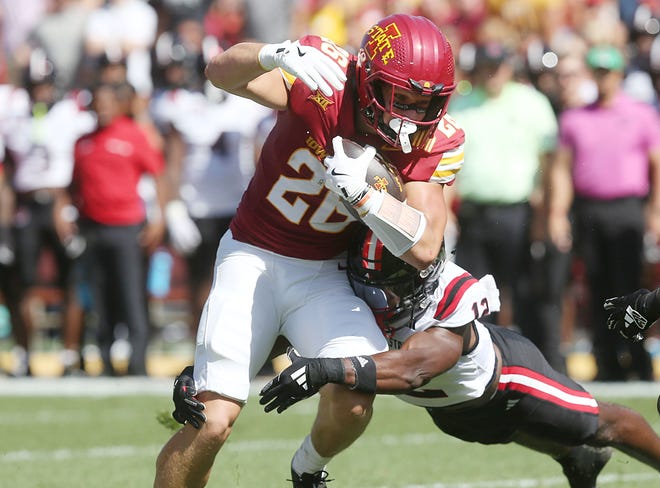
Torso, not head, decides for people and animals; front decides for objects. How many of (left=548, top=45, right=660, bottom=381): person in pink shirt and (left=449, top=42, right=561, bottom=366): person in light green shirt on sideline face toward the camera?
2

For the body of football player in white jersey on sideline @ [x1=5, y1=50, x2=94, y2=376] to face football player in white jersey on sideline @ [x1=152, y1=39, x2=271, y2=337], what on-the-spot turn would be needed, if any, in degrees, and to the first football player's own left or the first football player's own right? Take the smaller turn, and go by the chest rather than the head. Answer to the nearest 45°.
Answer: approximately 90° to the first football player's own left

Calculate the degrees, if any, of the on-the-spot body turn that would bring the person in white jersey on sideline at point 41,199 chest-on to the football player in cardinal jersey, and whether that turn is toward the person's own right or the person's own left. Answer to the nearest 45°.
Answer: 0° — they already face them

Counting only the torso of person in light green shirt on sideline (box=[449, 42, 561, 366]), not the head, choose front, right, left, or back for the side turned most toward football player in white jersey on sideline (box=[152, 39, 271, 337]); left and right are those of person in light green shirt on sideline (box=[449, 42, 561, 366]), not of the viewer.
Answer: right

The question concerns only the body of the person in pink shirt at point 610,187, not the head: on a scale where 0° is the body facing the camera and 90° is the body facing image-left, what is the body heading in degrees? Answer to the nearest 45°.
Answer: approximately 0°

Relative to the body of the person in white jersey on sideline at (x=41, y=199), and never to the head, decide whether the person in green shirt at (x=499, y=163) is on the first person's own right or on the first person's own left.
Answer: on the first person's own left

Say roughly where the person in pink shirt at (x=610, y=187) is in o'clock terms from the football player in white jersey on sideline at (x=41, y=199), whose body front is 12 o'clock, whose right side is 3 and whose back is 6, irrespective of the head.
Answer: the person in pink shirt at (x=610, y=187) is roughly at 10 o'clock from the football player in white jersey on sideline at (x=41, y=199).

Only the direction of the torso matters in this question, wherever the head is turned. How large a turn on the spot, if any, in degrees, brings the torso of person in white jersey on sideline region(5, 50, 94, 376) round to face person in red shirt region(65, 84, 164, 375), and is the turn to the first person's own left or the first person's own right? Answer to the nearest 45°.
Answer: approximately 45° to the first person's own left

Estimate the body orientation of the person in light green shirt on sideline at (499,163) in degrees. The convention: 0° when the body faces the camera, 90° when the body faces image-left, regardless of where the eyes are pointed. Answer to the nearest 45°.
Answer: approximately 0°

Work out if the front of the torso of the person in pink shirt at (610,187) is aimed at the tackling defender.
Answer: yes

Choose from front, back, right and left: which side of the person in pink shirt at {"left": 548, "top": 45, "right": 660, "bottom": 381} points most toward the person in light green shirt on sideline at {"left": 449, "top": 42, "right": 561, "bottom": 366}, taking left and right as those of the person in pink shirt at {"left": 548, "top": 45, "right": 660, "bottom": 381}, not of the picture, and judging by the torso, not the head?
right
